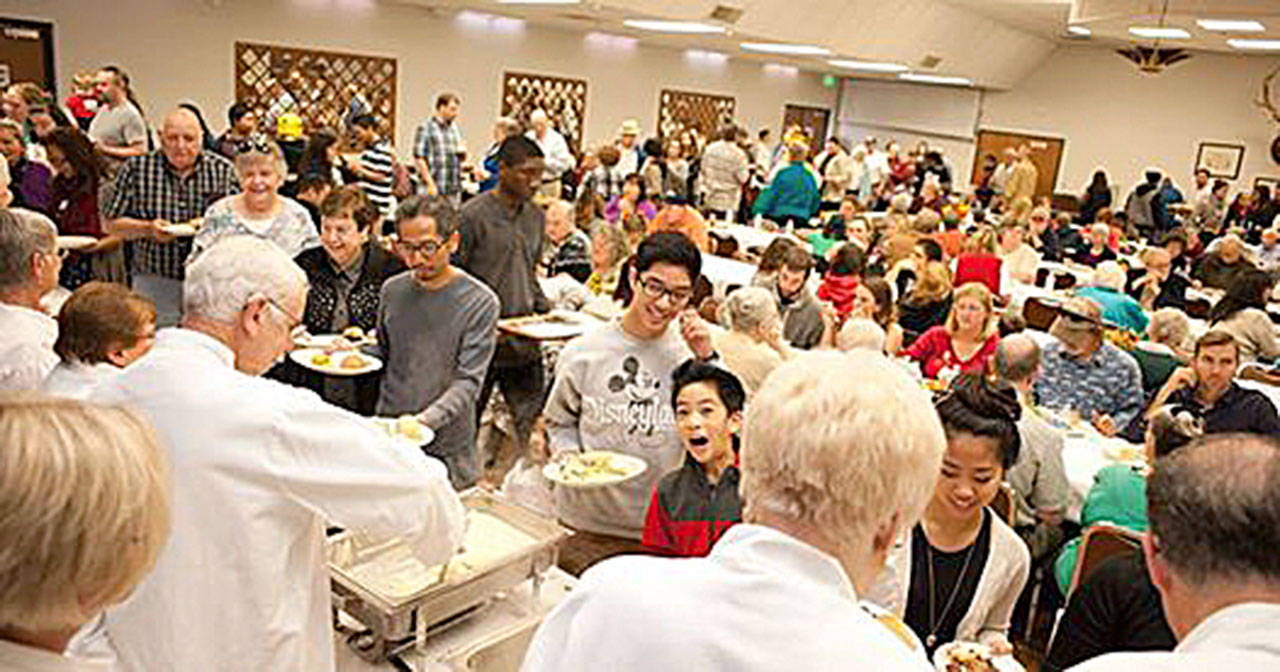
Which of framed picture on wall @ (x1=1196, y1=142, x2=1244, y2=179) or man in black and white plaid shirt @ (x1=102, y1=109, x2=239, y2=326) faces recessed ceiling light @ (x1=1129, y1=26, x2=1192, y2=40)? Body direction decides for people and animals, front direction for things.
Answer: the framed picture on wall

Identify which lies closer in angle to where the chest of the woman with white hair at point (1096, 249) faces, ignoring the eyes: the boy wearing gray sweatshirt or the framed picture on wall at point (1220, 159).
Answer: the boy wearing gray sweatshirt

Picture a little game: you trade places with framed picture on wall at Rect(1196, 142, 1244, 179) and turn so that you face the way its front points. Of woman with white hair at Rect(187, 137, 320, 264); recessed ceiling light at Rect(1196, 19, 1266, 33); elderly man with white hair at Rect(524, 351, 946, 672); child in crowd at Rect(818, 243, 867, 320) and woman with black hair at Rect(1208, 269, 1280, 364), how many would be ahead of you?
5

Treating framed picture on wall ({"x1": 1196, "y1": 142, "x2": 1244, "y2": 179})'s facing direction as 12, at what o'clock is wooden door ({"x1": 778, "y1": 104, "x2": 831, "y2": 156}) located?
The wooden door is roughly at 3 o'clock from the framed picture on wall.

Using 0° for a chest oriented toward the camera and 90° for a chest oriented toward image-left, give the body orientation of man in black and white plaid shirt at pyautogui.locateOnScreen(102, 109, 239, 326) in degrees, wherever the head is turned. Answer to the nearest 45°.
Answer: approximately 0°

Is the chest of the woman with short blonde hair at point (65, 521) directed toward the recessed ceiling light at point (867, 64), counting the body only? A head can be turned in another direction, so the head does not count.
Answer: yes

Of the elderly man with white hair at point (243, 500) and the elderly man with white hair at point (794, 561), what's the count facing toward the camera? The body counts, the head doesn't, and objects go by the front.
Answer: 0

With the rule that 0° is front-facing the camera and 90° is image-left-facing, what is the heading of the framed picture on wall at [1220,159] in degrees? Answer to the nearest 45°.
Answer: approximately 0°

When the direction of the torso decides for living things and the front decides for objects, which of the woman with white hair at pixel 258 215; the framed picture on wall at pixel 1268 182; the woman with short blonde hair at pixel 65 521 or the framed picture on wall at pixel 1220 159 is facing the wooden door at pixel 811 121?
the woman with short blonde hair
